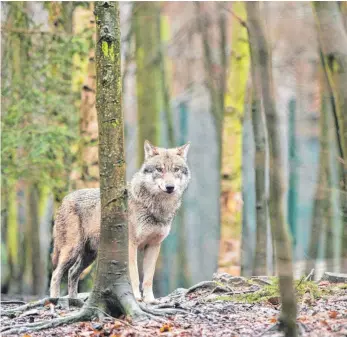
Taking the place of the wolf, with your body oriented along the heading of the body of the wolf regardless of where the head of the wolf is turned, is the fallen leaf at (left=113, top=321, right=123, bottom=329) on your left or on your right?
on your right

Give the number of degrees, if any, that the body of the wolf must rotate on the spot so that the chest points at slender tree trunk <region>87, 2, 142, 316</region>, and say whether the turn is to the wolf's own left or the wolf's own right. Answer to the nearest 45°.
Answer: approximately 45° to the wolf's own right

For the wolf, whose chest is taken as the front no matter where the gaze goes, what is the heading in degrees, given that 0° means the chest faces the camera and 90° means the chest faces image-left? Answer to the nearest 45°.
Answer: approximately 315°

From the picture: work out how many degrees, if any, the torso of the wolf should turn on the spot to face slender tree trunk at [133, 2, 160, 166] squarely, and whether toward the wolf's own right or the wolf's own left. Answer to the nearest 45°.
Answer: approximately 135° to the wolf's own left

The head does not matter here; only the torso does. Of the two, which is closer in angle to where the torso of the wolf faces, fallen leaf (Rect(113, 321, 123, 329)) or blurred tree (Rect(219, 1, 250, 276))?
the fallen leaf

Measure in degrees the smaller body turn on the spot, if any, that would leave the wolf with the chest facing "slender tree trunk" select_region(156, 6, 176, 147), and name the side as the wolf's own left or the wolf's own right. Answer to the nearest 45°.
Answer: approximately 135° to the wolf's own left

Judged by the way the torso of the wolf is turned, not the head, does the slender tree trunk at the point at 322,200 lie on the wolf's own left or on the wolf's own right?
on the wolf's own left

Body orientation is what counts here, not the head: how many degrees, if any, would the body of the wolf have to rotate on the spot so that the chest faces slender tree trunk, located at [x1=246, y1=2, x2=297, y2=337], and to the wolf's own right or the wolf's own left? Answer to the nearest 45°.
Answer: approximately 45° to the wolf's own right

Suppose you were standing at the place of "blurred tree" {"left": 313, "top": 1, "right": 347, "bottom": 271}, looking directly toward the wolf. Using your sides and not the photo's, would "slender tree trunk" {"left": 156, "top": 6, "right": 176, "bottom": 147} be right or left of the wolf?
right
